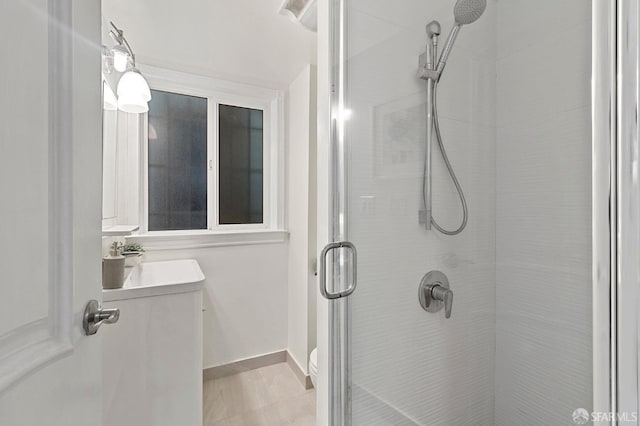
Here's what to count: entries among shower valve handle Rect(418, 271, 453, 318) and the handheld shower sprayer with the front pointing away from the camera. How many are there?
0

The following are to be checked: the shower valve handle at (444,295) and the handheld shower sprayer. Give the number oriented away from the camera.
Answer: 0

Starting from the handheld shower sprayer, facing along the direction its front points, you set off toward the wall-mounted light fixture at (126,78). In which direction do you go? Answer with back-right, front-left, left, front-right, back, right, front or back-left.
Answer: back-right

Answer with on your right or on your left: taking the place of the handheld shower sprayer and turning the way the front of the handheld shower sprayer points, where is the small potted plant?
on your right

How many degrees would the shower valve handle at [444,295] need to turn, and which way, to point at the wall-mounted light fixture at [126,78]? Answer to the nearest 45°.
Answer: approximately 135° to its right

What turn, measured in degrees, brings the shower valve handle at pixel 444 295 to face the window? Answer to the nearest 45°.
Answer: approximately 135° to its right

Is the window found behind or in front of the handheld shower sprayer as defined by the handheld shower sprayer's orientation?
behind

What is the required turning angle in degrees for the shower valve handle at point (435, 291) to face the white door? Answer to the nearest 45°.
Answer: approximately 90° to its right

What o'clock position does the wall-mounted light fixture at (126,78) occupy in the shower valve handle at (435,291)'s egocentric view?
The wall-mounted light fixture is roughly at 4 o'clock from the shower valve handle.

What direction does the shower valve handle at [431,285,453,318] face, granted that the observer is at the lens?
facing the viewer and to the right of the viewer

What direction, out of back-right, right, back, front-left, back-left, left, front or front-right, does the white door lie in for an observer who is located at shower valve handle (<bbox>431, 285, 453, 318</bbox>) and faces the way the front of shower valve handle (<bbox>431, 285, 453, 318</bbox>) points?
right
